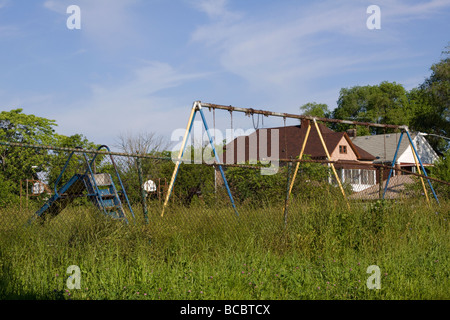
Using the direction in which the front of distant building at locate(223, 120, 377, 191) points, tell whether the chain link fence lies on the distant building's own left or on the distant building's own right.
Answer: on the distant building's own right

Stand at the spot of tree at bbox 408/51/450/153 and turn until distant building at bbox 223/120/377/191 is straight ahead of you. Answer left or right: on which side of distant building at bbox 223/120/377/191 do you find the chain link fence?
left

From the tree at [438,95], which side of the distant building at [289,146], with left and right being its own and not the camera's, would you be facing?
left

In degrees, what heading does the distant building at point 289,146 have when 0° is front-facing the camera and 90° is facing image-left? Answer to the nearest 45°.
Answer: approximately 315°

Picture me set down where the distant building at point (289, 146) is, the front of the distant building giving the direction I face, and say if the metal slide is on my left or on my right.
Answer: on my right

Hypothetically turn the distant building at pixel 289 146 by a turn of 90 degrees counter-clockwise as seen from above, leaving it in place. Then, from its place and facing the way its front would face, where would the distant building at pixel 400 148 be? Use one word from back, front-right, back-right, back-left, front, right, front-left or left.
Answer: front
